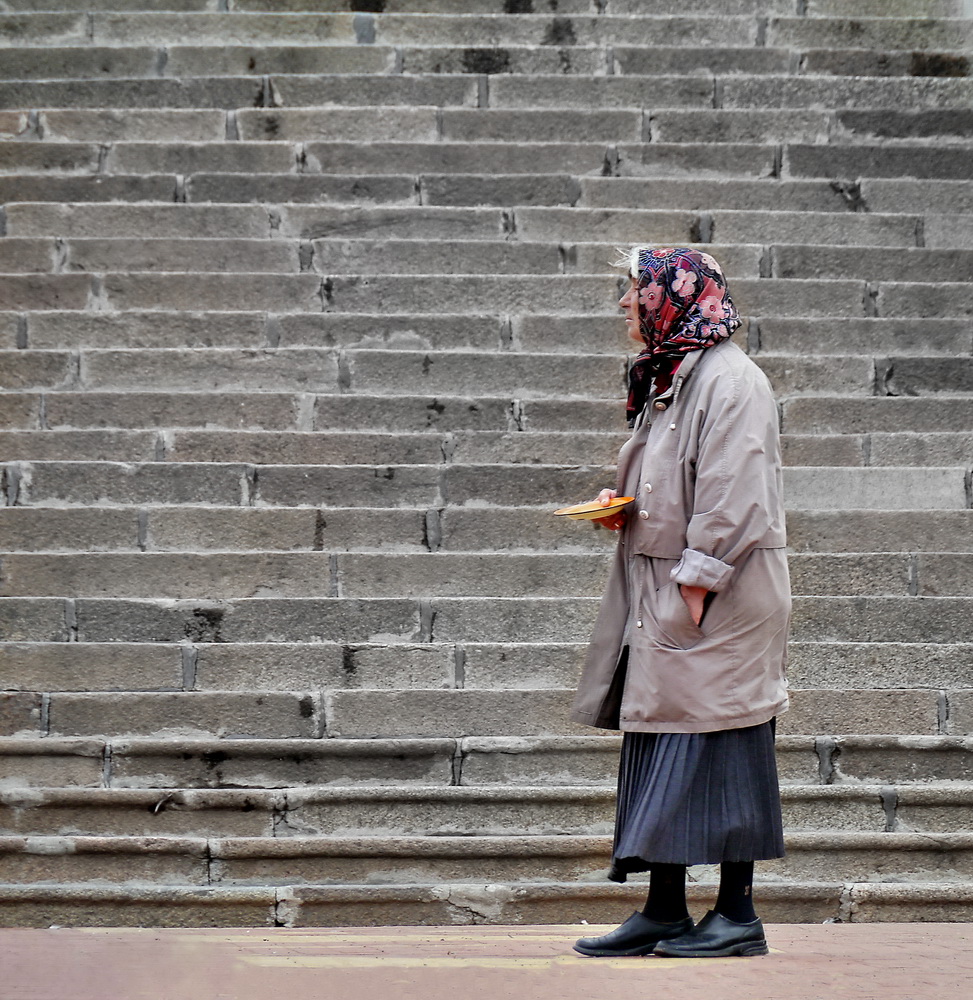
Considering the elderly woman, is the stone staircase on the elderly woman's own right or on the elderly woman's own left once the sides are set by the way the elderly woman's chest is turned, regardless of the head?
on the elderly woman's own right

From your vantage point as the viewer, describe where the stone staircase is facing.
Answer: facing the viewer

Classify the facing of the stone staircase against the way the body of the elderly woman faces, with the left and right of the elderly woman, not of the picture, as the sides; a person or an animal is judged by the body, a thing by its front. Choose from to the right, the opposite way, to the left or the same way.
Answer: to the left

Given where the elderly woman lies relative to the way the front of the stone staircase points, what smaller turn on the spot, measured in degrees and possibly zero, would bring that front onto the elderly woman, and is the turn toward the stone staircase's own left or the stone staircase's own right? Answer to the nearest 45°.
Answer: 0° — it already faces them

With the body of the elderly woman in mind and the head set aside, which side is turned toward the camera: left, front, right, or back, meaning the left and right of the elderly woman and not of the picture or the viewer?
left

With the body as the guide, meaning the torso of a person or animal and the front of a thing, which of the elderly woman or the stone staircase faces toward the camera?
the stone staircase

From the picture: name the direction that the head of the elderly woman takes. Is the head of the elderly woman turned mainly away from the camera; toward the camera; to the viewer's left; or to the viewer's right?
to the viewer's left

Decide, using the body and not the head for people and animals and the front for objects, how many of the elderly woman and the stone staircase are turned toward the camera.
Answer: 1
